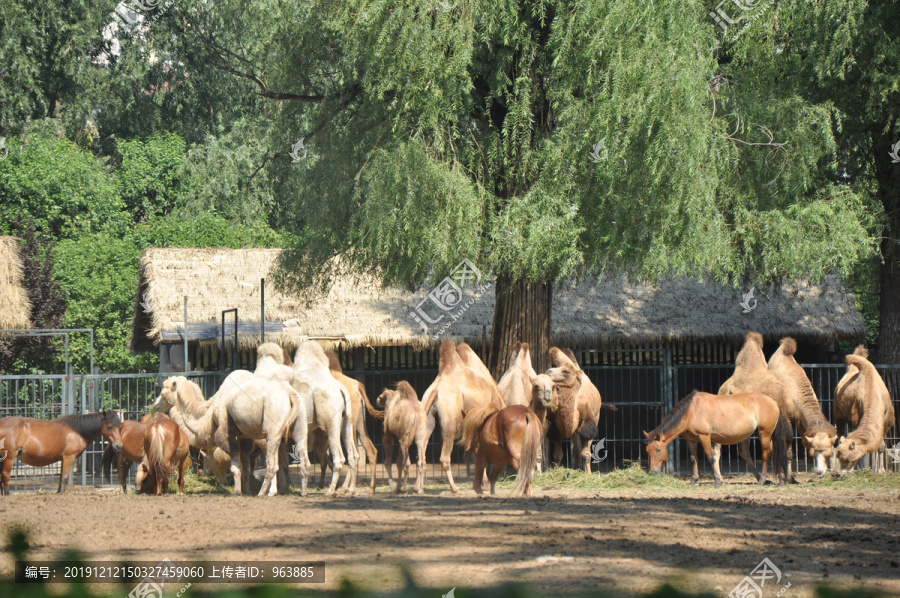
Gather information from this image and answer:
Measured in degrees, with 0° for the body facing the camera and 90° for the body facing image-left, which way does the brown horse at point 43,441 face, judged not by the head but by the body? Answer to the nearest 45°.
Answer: approximately 270°

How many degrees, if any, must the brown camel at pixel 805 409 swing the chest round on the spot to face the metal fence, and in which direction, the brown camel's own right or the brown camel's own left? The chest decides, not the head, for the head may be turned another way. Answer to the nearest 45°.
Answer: approximately 180°

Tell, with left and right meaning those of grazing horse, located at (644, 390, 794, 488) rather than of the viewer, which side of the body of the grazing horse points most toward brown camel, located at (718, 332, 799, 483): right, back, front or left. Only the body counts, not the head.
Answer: right

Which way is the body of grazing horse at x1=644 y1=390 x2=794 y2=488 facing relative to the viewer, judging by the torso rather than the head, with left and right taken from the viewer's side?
facing to the left of the viewer

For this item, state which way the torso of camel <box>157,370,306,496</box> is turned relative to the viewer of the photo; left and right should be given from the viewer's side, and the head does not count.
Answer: facing to the left of the viewer

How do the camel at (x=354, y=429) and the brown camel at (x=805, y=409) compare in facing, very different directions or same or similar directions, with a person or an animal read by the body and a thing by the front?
very different directions

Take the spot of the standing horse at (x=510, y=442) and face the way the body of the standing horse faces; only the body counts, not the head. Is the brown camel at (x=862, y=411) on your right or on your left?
on your right

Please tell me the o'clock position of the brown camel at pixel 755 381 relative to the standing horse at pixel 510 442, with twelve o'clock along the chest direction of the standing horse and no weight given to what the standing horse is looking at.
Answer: The brown camel is roughly at 3 o'clock from the standing horse.

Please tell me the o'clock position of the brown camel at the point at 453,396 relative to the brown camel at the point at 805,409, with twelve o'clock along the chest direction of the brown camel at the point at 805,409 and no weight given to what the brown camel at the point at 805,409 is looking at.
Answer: the brown camel at the point at 453,396 is roughly at 3 o'clock from the brown camel at the point at 805,409.

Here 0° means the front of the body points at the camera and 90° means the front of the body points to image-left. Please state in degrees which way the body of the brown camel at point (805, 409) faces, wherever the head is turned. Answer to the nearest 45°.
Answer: approximately 315°

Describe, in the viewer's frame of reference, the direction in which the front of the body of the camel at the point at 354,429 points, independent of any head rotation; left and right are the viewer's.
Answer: facing away from the viewer and to the left of the viewer

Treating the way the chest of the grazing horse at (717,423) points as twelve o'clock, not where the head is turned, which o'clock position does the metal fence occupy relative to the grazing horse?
The metal fence is roughly at 2 o'clock from the grazing horse.

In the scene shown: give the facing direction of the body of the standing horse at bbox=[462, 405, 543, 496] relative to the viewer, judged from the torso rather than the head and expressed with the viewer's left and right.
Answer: facing away from the viewer and to the left of the viewer
